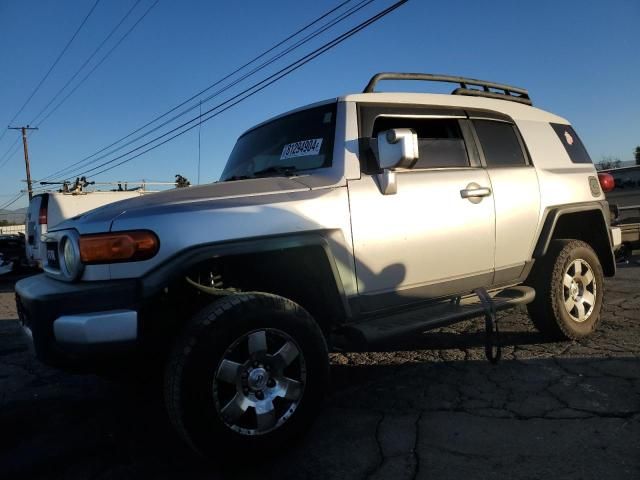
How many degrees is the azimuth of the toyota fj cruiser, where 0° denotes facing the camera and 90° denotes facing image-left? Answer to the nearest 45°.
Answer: approximately 45°

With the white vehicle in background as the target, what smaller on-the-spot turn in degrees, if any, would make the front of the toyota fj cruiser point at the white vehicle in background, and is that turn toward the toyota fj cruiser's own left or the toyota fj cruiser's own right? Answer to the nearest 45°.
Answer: approximately 90° to the toyota fj cruiser's own right
